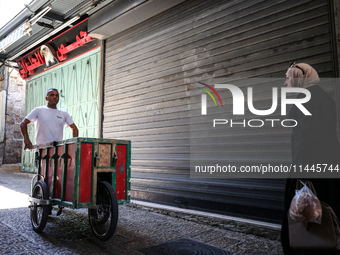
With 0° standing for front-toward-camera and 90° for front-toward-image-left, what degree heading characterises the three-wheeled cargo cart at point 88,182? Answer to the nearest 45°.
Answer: approximately 315°

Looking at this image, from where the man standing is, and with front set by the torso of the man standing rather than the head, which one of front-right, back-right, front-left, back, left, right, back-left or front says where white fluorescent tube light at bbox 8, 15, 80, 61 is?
back-left

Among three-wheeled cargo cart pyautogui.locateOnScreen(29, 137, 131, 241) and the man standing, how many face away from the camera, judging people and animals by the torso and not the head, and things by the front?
0

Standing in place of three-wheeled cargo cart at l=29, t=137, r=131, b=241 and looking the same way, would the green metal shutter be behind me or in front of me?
behind

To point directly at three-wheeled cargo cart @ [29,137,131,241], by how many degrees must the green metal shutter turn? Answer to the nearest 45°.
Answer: approximately 45° to its left

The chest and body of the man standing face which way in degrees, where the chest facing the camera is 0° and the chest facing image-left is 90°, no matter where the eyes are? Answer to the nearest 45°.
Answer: approximately 315°

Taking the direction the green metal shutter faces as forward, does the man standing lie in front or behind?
in front

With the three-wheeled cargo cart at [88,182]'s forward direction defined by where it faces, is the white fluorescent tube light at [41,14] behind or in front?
behind

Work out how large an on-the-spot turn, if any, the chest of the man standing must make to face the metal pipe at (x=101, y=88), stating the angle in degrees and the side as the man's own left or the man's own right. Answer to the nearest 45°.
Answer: approximately 90° to the man's own left

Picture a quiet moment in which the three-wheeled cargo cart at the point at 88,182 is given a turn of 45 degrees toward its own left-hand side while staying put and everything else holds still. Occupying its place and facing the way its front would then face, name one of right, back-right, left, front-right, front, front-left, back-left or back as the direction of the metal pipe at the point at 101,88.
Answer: left
